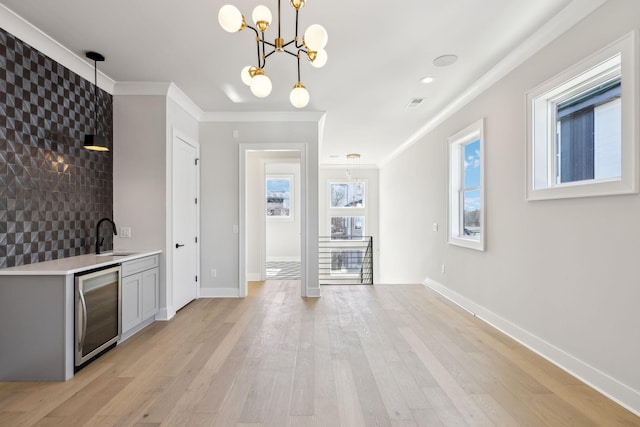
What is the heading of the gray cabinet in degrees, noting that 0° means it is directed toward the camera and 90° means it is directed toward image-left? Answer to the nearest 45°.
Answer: approximately 315°

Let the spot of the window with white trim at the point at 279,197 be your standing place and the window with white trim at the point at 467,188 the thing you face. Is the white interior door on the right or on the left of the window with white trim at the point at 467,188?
right

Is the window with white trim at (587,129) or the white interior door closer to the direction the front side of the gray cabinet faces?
the window with white trim

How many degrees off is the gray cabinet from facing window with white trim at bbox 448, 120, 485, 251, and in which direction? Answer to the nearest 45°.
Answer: approximately 45° to its left

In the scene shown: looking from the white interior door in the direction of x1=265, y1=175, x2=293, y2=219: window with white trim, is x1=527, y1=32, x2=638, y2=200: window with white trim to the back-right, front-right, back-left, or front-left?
back-right

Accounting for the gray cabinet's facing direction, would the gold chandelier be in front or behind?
in front

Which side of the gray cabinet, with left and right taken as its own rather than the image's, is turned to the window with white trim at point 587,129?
front

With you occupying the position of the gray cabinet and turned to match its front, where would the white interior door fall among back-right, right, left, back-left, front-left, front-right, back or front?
left

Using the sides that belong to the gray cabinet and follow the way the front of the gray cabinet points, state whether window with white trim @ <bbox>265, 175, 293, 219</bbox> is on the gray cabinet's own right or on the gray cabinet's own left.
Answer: on the gray cabinet's own left

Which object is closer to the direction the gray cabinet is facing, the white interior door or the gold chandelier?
the gold chandelier

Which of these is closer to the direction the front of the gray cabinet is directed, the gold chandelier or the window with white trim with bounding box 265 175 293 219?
the gold chandelier

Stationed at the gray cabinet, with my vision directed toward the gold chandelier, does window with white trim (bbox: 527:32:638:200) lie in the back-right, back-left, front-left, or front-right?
front-left
